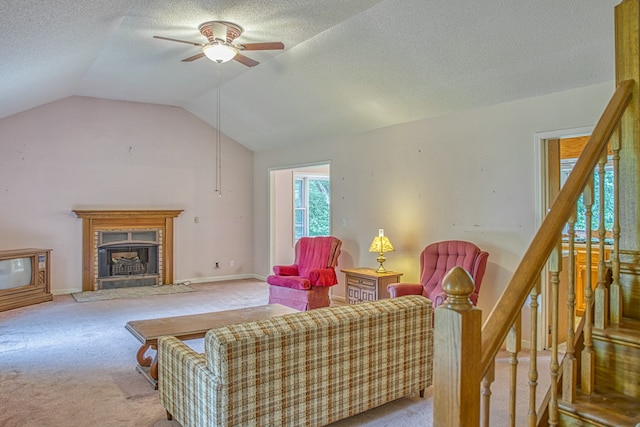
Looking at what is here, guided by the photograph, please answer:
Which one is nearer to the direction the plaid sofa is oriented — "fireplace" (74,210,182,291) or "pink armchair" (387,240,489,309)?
the fireplace

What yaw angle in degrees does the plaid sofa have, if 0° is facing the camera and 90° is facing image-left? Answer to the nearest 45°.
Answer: approximately 135°

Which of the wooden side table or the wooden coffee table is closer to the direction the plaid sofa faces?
the wooden coffee table

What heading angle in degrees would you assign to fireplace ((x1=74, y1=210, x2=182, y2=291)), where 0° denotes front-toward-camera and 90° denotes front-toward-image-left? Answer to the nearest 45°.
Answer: approximately 0°

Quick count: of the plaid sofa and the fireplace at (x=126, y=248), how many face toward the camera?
1

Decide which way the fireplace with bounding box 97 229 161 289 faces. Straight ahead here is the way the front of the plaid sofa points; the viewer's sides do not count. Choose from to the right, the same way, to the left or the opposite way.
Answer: the opposite way

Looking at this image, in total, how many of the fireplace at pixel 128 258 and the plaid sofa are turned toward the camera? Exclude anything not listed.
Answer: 1

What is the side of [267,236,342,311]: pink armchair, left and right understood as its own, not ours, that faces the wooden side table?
left

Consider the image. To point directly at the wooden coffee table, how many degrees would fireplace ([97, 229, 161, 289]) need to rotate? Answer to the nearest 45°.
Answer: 0° — it already faces it

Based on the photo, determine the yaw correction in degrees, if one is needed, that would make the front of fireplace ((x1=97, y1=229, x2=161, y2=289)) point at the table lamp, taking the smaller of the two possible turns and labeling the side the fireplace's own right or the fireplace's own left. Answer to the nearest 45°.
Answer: approximately 45° to the fireplace's own left

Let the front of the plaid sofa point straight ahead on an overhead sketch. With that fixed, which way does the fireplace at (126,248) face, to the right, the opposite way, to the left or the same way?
the opposite way

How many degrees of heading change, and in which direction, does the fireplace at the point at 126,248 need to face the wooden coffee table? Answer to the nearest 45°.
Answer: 0° — it already faces it
